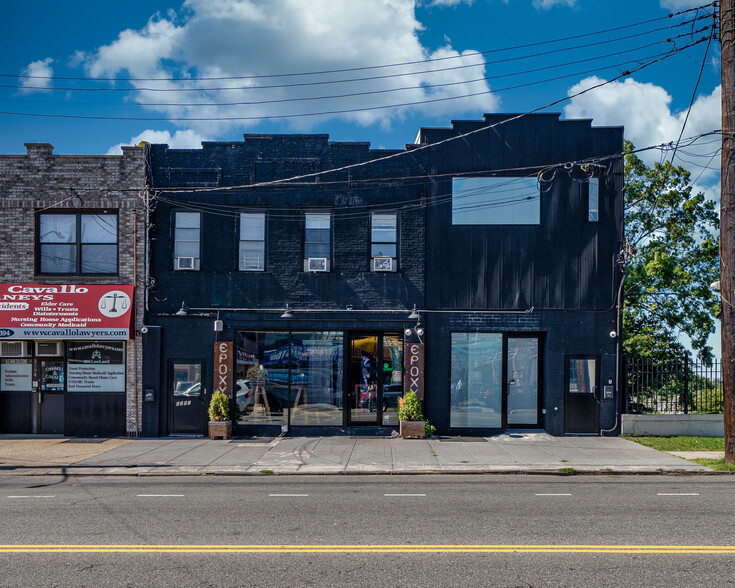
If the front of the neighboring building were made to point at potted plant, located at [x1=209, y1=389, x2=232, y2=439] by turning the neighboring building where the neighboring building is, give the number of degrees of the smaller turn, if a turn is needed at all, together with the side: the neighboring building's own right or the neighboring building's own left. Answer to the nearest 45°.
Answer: approximately 45° to the neighboring building's own left

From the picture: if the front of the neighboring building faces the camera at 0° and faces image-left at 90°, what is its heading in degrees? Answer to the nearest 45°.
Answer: approximately 0°

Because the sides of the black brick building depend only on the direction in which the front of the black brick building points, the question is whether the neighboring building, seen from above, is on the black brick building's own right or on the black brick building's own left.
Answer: on the black brick building's own right

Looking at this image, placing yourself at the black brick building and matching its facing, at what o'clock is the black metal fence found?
The black metal fence is roughly at 9 o'clock from the black brick building.

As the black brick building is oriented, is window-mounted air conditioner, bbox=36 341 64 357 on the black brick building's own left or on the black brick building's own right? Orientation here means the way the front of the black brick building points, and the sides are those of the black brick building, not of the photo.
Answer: on the black brick building's own right

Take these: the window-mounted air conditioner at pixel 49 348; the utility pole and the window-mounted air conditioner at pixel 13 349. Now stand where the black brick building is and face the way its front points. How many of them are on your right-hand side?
2

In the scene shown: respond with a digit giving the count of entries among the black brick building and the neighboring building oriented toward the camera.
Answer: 2
